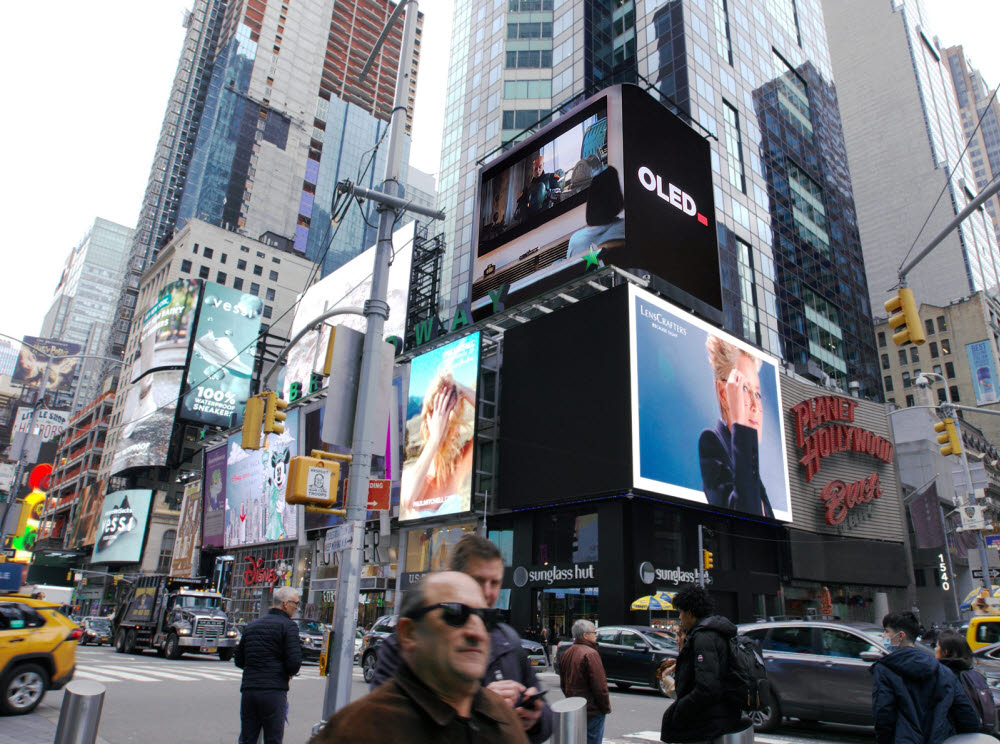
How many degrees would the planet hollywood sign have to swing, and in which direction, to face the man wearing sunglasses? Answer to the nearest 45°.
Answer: approximately 45° to its right

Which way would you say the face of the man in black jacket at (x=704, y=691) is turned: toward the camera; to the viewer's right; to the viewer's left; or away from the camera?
to the viewer's left

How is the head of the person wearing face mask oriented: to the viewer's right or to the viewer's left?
to the viewer's left

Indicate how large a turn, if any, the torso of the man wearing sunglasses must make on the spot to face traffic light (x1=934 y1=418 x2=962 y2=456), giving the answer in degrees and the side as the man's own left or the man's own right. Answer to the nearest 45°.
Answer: approximately 90° to the man's own left

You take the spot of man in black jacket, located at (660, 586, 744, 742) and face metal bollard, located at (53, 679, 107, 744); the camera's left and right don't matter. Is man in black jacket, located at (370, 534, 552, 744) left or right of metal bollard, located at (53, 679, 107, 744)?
left

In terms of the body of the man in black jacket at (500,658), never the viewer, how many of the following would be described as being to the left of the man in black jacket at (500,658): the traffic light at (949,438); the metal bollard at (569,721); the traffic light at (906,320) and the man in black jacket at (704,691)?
4

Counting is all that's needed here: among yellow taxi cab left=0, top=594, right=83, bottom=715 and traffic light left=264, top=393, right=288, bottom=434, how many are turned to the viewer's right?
1

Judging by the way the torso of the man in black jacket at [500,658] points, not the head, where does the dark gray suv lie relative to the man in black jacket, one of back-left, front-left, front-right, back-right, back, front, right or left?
left
